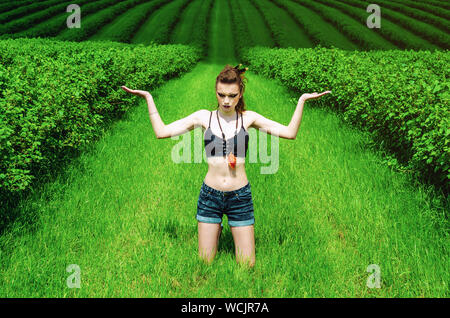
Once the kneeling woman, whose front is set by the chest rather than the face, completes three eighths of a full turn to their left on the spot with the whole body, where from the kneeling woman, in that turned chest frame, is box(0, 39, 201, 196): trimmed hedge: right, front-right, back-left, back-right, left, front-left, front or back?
left

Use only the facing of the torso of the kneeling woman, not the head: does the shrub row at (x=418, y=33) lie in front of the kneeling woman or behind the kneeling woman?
behind

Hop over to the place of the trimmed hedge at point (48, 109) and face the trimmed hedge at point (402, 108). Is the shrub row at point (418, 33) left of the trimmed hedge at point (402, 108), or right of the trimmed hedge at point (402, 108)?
left

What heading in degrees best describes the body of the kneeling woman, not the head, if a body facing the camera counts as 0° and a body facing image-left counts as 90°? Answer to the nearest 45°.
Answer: approximately 0°

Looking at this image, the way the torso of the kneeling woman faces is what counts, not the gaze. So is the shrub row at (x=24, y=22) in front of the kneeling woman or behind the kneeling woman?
behind

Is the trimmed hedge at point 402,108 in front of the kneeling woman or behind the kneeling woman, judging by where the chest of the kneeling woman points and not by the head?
behind
